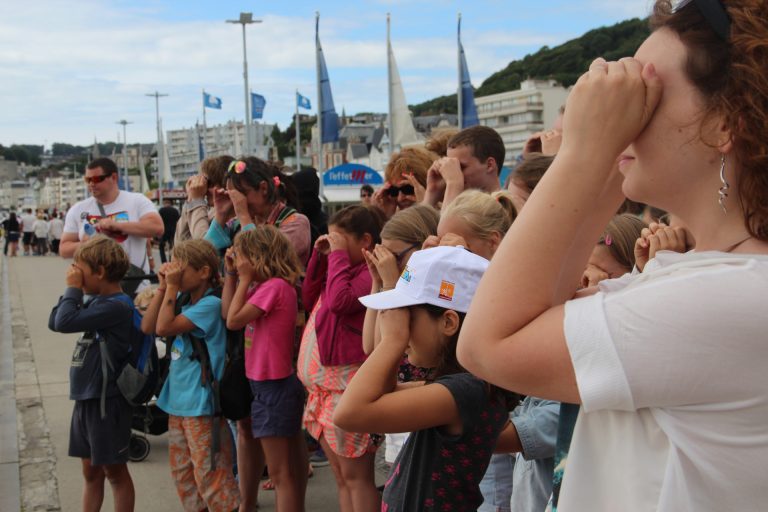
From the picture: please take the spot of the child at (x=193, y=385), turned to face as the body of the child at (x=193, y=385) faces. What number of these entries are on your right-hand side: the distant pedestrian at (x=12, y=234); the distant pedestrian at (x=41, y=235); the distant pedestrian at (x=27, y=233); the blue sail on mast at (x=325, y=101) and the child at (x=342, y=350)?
4

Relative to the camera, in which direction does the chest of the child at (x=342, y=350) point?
to the viewer's left

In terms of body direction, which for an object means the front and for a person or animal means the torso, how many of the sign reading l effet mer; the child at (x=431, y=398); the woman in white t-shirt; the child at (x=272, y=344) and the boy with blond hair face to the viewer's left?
4

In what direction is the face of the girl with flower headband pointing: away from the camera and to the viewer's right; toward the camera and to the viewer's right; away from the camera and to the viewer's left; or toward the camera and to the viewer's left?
toward the camera and to the viewer's left

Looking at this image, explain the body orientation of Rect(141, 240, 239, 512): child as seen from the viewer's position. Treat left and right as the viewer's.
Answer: facing to the left of the viewer

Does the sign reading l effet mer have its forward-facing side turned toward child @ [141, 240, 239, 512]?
yes

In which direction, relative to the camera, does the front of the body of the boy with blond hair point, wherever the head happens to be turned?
to the viewer's left
